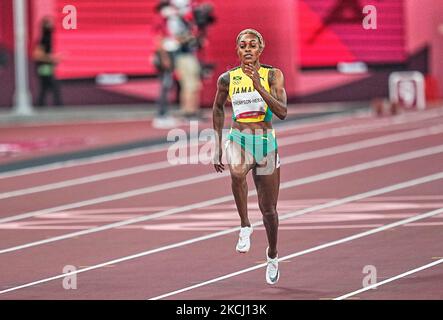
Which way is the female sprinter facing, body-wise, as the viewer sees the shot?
toward the camera

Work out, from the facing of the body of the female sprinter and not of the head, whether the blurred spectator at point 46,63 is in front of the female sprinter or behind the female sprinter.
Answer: behind

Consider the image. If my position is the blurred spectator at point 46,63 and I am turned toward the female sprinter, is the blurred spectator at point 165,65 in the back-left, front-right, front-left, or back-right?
front-left

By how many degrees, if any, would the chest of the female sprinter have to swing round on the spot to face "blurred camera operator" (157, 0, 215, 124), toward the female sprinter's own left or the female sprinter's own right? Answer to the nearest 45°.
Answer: approximately 180°

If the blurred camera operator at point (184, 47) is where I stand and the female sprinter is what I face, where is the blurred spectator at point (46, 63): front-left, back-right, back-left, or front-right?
back-right
